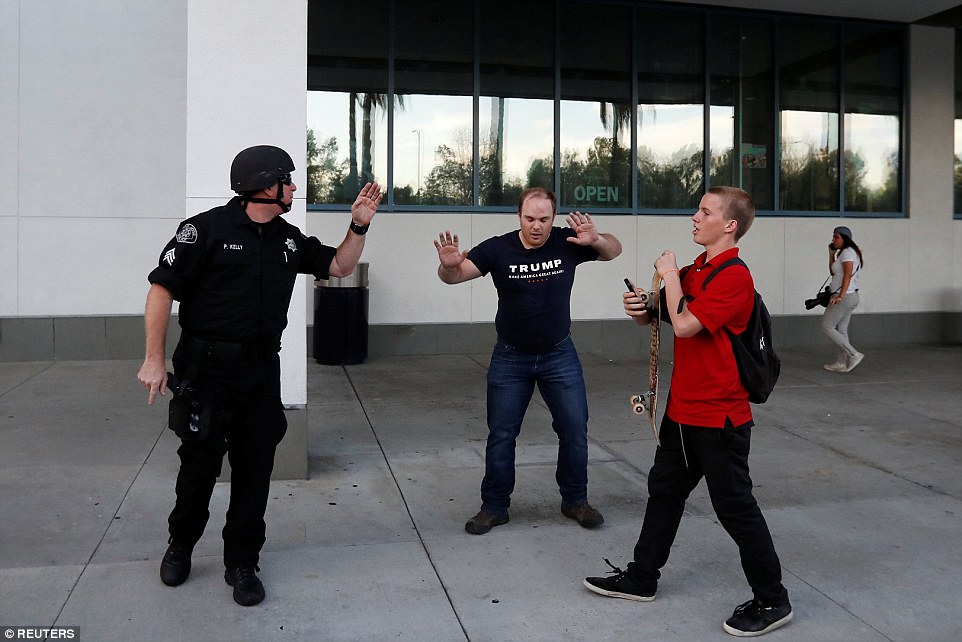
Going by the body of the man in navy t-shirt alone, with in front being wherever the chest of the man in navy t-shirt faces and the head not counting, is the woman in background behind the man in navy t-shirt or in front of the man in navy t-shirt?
behind

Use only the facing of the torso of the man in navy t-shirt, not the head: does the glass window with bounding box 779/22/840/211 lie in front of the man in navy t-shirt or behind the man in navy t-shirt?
behind

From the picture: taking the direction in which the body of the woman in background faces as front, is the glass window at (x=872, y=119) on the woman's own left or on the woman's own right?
on the woman's own right

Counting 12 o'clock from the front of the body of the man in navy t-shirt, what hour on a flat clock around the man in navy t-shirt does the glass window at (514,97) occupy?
The glass window is roughly at 6 o'clock from the man in navy t-shirt.

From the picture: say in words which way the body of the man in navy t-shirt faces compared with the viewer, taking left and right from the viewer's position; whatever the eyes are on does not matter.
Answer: facing the viewer

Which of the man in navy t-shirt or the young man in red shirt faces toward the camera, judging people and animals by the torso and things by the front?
the man in navy t-shirt

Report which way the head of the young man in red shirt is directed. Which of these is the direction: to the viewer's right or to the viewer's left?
to the viewer's left

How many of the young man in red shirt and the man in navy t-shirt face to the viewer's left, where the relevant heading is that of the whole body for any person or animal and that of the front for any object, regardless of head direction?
1

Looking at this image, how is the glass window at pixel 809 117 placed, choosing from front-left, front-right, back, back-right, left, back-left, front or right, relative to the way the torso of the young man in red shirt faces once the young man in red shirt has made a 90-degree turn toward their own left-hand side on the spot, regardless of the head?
back

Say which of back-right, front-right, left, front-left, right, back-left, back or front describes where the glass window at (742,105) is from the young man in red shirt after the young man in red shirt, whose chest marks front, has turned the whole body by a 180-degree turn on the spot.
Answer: left

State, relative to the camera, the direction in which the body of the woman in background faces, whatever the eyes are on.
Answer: to the viewer's left

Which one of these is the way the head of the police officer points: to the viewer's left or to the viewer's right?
to the viewer's right

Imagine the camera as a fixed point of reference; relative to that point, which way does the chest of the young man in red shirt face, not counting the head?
to the viewer's left
